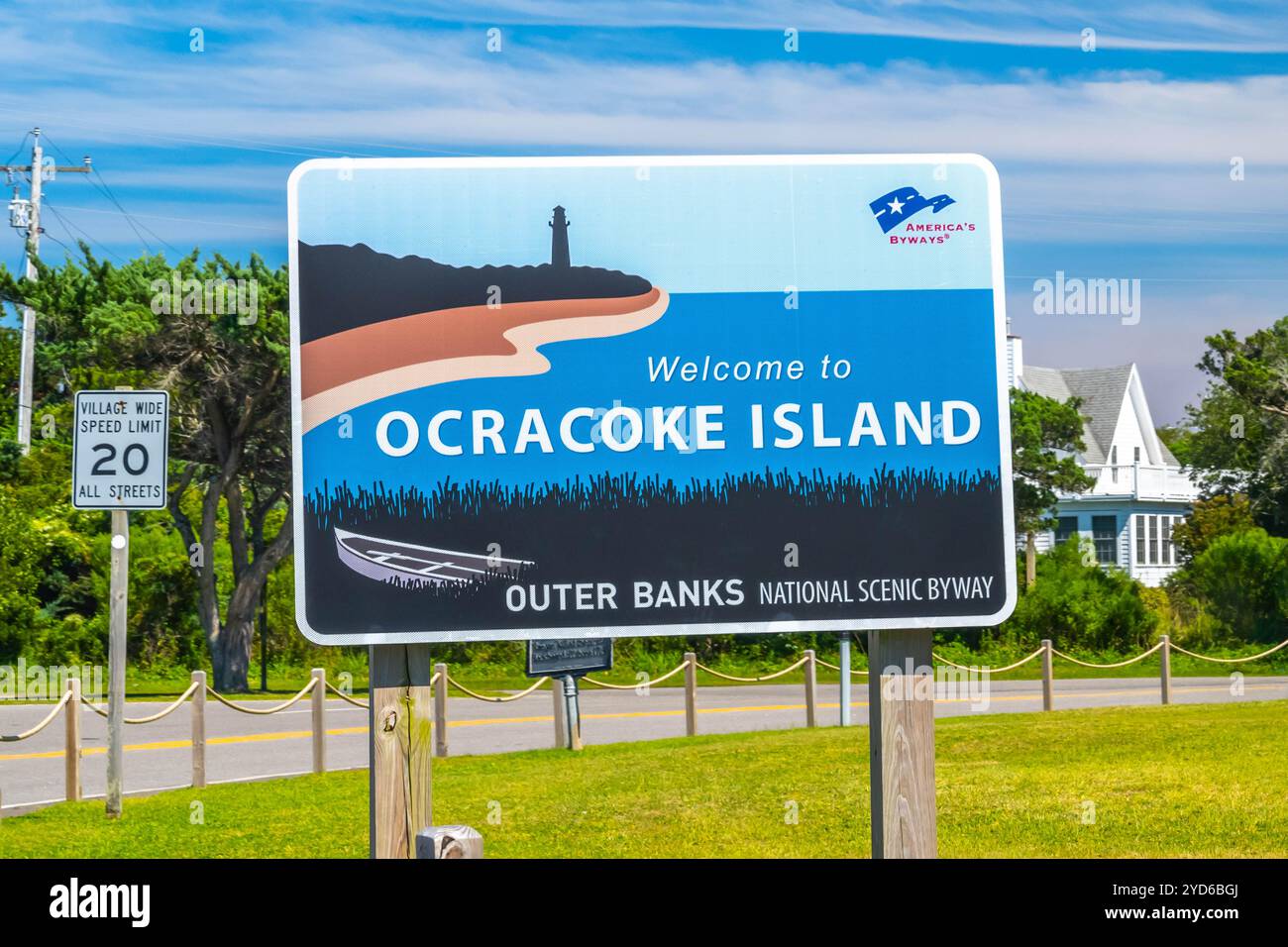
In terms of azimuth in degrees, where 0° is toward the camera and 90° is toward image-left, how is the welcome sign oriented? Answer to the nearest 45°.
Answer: approximately 0°

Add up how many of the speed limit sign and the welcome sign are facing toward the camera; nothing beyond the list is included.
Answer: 2

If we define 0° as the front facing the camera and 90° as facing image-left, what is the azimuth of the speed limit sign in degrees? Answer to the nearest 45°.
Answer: approximately 0°

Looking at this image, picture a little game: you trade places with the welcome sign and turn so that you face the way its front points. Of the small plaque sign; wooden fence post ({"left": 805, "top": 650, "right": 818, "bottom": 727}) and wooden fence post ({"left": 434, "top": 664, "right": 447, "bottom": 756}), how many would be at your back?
3

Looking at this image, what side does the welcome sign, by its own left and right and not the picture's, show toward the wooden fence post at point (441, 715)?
back

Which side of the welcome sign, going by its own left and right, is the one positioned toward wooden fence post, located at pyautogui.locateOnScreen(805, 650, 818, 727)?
back

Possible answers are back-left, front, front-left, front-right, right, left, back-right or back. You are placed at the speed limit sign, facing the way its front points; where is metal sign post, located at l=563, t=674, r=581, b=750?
back-left

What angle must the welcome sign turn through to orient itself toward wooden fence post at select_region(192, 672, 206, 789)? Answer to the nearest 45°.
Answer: approximately 135° to its right

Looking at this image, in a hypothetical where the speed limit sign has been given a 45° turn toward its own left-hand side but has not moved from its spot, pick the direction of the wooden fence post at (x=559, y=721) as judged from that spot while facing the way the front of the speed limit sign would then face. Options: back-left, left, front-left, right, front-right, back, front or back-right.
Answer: left
